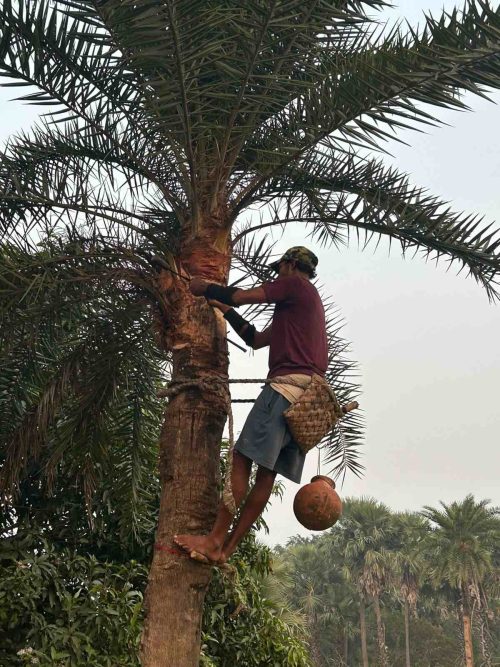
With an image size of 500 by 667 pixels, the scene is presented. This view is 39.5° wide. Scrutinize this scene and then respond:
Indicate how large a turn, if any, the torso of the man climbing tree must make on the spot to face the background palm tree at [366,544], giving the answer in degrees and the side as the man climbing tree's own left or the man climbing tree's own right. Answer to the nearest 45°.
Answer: approximately 90° to the man climbing tree's own right

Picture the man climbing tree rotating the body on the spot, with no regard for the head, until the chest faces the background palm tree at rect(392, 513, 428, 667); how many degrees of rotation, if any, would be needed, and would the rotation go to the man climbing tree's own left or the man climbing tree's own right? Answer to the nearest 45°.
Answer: approximately 90° to the man climbing tree's own right

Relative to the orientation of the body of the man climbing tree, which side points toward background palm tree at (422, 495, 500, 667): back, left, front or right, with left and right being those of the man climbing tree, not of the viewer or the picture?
right

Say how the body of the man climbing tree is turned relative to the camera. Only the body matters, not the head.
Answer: to the viewer's left
